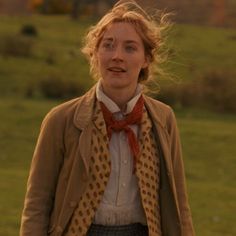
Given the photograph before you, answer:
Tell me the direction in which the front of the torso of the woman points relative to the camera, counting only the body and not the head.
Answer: toward the camera

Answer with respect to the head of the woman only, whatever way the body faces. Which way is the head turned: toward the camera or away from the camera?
toward the camera
